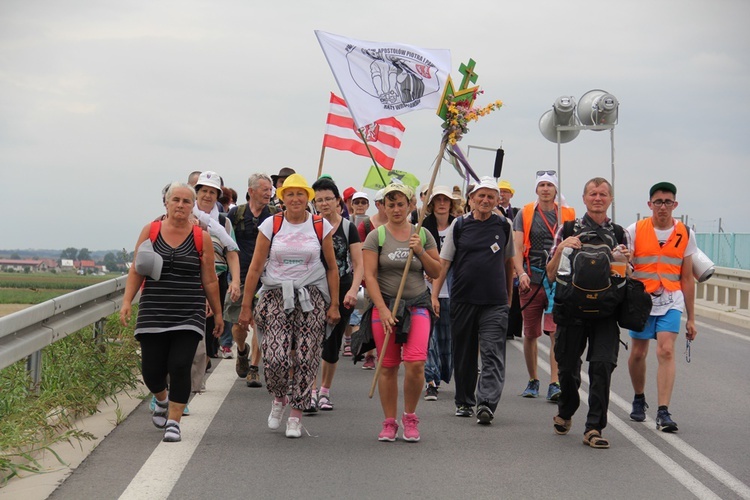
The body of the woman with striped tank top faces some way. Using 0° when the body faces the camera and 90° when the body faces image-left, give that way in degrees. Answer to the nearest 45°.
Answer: approximately 0°

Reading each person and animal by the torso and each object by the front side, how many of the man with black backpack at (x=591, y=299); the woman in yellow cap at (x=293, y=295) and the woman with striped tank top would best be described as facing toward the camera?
3

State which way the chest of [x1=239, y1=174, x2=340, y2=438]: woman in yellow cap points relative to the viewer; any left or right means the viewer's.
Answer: facing the viewer

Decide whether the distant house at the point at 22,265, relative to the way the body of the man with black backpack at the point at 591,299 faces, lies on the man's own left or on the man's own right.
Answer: on the man's own right
